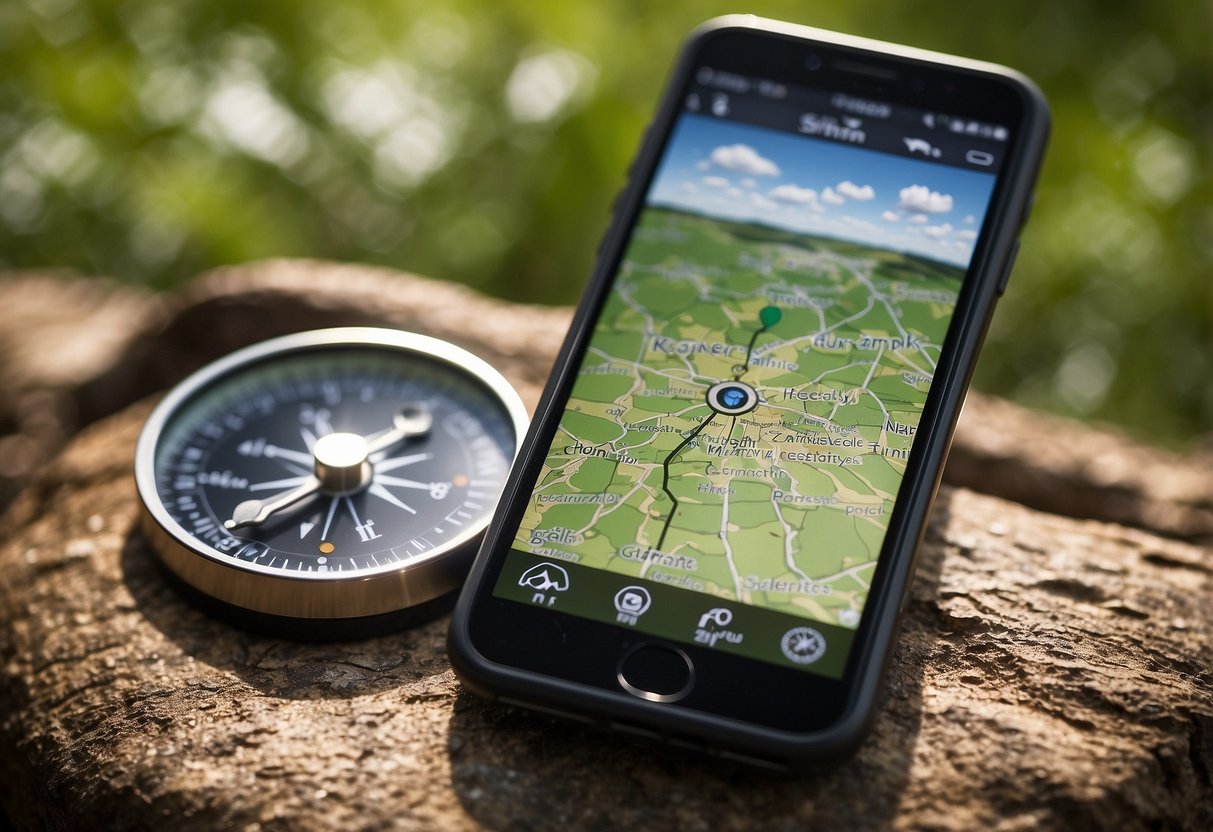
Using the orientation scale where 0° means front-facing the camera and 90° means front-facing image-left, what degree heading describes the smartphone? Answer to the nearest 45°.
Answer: approximately 0°
